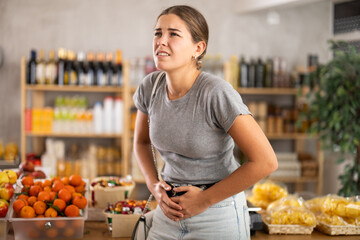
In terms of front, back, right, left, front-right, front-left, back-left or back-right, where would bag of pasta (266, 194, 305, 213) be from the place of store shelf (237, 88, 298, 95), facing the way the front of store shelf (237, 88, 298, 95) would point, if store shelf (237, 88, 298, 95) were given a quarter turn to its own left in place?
right

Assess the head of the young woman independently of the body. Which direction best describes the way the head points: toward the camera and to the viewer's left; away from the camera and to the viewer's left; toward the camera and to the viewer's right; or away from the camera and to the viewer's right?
toward the camera and to the viewer's left

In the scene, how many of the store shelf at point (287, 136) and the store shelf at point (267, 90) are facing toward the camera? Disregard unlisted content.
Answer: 2

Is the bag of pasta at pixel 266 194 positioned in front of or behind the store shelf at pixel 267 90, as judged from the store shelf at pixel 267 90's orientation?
in front

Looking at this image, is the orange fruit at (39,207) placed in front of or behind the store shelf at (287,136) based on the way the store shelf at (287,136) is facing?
in front

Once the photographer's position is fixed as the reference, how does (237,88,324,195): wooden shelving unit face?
facing the viewer

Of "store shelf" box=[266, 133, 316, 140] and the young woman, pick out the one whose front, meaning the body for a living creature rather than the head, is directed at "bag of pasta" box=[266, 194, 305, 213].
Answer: the store shelf

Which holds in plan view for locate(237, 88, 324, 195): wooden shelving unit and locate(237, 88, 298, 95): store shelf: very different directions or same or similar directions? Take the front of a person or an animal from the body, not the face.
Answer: same or similar directions

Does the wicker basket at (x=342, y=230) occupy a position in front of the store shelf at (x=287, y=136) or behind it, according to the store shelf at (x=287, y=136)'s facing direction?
in front

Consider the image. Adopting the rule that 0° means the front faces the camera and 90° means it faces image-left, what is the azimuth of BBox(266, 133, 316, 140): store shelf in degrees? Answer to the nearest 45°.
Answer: approximately 0°

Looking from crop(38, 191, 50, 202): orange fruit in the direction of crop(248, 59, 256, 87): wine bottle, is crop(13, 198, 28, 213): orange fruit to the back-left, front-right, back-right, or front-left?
back-left

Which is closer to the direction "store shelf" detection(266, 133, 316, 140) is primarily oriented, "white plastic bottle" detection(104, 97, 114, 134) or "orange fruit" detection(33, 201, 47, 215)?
the orange fruit

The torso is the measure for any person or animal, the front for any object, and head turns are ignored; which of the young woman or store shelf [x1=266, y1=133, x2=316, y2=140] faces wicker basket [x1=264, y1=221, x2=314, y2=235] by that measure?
the store shelf
